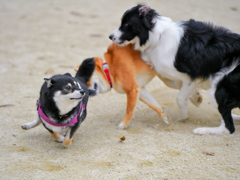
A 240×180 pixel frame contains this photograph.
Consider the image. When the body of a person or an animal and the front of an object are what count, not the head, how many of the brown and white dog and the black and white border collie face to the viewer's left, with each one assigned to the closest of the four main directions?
2

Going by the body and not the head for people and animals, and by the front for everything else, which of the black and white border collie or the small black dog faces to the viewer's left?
the black and white border collie

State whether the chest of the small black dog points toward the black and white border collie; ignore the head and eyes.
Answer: no

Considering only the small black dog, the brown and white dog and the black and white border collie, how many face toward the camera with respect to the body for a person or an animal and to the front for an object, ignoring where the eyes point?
1

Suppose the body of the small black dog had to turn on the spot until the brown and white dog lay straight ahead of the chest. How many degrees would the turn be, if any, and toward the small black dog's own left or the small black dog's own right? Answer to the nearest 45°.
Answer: approximately 135° to the small black dog's own left

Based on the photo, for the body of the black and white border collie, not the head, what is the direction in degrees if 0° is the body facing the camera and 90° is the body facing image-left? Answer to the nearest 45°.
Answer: approximately 90°

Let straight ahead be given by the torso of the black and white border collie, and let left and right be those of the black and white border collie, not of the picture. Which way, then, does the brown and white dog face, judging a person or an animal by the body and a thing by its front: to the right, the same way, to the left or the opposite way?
the same way

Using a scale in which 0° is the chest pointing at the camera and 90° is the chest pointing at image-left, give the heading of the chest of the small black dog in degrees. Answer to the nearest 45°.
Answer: approximately 0°

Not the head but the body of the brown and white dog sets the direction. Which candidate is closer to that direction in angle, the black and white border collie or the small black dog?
the small black dog

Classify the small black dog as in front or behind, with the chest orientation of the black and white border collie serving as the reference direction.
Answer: in front

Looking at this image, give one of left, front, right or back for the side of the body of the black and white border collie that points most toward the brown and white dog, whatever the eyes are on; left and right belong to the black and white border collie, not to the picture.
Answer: front

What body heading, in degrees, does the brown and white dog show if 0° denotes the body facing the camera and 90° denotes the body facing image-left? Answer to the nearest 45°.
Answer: approximately 90°
